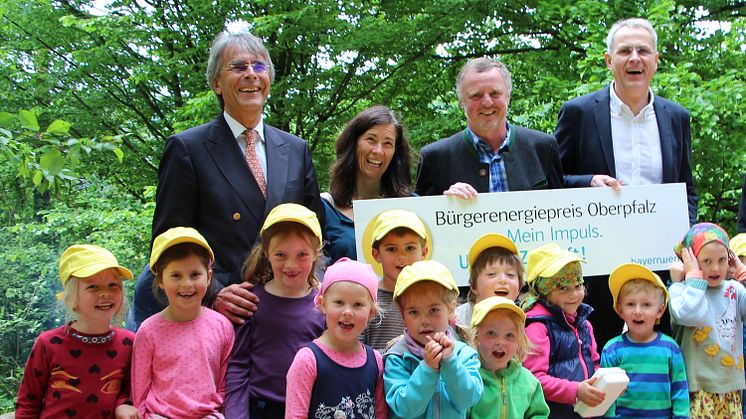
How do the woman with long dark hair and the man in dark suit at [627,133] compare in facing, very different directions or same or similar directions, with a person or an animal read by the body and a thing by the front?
same or similar directions

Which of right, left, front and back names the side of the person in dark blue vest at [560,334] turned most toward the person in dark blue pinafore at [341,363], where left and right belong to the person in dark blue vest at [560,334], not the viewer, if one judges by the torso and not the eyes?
right

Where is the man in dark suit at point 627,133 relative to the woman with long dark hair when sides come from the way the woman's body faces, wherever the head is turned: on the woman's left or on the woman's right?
on the woman's left

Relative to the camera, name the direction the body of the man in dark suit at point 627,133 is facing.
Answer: toward the camera

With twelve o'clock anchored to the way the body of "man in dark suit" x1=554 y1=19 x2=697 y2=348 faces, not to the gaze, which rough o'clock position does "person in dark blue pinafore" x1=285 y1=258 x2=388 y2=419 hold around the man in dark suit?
The person in dark blue pinafore is roughly at 1 o'clock from the man in dark suit.

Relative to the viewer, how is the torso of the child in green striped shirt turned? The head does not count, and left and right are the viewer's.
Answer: facing the viewer

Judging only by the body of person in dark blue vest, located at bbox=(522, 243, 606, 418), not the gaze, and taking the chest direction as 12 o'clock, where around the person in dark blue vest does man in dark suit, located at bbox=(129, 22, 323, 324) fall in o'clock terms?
The man in dark suit is roughly at 4 o'clock from the person in dark blue vest.

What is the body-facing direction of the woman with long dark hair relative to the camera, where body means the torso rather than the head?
toward the camera

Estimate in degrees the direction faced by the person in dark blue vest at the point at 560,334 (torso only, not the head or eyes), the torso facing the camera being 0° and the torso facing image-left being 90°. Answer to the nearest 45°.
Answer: approximately 315°

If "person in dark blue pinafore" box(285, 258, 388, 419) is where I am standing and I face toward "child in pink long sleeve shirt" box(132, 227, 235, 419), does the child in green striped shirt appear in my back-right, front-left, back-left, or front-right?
back-right

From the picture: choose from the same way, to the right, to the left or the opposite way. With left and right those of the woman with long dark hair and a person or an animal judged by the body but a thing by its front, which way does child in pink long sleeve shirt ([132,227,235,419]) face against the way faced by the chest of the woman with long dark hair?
the same way

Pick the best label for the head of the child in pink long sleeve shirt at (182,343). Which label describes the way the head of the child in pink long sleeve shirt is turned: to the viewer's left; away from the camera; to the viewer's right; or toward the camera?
toward the camera

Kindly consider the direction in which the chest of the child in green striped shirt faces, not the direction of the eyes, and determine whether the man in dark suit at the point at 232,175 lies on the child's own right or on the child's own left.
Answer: on the child's own right

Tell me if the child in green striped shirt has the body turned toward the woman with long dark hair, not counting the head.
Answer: no
